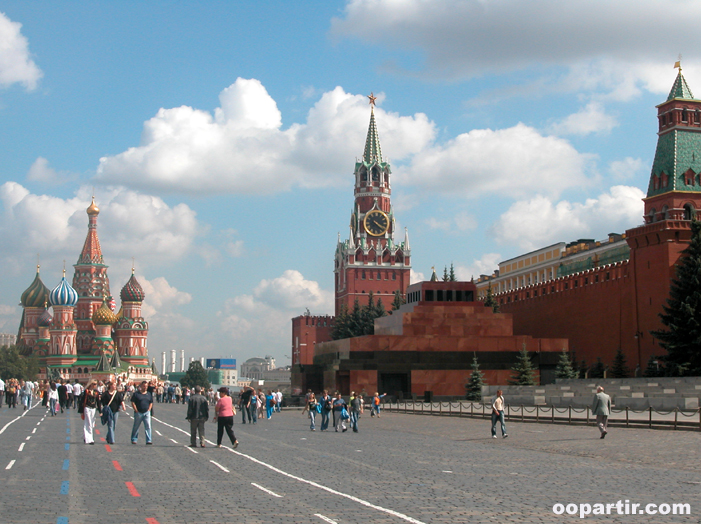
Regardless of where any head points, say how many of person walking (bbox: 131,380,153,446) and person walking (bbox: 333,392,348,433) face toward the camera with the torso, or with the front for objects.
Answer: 2

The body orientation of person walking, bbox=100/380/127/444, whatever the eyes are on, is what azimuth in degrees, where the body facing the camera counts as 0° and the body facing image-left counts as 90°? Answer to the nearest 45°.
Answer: approximately 0°

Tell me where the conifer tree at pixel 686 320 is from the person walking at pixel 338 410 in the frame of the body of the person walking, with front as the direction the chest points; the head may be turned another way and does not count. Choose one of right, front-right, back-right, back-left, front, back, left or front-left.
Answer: back-left

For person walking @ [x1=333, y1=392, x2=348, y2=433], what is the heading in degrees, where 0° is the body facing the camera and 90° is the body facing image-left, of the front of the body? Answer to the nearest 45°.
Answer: approximately 0°

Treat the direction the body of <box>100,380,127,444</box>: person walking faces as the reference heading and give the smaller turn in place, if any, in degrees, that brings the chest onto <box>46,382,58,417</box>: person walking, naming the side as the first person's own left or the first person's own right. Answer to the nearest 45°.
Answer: approximately 180°

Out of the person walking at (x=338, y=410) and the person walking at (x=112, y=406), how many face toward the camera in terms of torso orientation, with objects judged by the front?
2

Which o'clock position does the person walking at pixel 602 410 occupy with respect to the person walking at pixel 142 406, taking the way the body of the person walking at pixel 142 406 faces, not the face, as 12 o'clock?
the person walking at pixel 602 410 is roughly at 9 o'clock from the person walking at pixel 142 406.

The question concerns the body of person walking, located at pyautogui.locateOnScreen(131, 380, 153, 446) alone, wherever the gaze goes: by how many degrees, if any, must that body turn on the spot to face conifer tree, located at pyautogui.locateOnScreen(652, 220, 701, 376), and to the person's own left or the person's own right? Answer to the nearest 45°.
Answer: approximately 135° to the person's own left

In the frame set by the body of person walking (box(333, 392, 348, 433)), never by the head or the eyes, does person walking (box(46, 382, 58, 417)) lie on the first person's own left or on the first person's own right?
on the first person's own right
